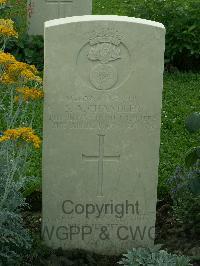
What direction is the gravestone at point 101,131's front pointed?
toward the camera

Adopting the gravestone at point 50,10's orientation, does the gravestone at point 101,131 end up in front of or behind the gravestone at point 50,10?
in front

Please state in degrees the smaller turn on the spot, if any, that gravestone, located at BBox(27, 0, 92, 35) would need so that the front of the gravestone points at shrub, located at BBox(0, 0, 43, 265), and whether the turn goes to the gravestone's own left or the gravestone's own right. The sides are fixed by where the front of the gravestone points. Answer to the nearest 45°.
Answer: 0° — it already faces it

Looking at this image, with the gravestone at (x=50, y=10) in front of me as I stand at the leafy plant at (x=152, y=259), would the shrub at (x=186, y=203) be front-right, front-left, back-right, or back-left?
front-right

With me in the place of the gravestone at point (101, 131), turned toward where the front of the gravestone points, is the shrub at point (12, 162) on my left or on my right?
on my right

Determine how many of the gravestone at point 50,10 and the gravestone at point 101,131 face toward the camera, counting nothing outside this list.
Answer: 2

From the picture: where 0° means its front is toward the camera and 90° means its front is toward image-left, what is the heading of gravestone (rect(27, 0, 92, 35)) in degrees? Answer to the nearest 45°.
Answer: approximately 0°

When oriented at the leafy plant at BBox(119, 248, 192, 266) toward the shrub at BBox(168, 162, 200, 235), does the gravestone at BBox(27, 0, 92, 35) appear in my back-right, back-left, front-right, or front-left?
front-left

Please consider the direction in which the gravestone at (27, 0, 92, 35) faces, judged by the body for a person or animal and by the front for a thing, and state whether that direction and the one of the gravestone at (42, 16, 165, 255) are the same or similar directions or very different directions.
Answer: same or similar directions

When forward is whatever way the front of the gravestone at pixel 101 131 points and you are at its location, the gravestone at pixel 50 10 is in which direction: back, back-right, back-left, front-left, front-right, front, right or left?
back

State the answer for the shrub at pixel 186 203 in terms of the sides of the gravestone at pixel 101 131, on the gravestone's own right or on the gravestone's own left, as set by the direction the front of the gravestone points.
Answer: on the gravestone's own left
